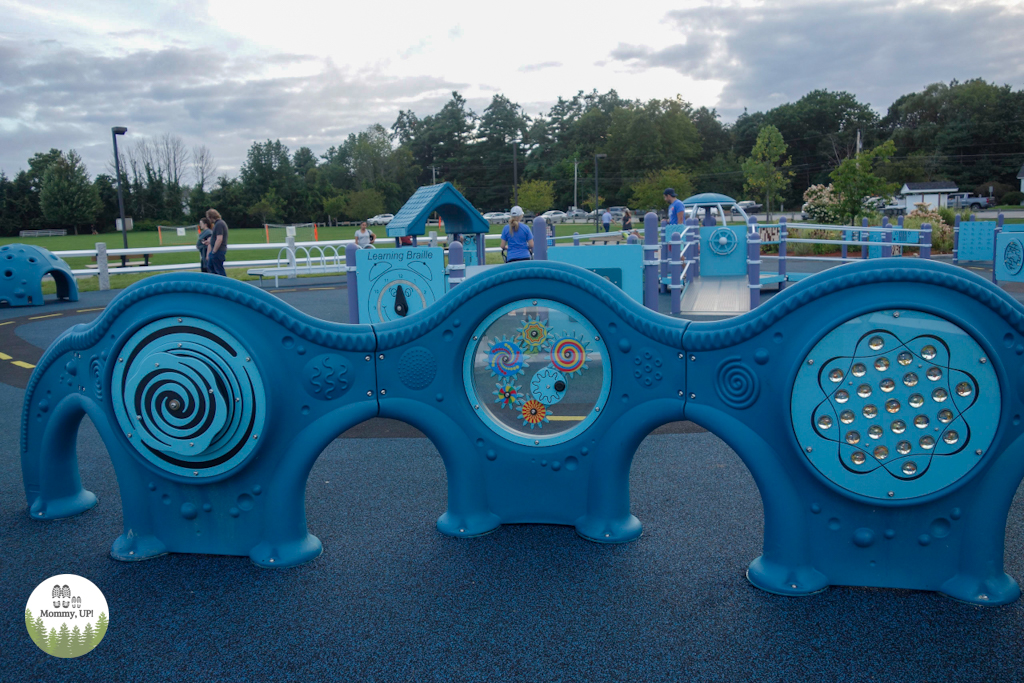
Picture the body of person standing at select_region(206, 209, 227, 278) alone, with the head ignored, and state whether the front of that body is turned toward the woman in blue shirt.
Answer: no

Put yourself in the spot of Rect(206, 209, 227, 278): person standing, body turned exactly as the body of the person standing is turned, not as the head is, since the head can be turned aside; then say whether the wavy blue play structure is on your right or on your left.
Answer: on your left

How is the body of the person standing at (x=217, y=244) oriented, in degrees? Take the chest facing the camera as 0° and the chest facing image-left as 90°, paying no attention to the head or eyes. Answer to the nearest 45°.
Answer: approximately 90°

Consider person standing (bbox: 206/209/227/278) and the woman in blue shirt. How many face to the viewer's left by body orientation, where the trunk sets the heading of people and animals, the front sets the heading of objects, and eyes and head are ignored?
1

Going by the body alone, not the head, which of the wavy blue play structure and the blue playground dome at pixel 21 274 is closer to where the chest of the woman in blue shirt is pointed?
the blue playground dome

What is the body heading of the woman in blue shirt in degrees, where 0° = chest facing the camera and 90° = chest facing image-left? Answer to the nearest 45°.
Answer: approximately 180°

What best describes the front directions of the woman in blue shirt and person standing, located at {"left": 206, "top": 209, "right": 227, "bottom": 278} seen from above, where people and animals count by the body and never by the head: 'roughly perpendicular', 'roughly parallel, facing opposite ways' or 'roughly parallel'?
roughly perpendicular

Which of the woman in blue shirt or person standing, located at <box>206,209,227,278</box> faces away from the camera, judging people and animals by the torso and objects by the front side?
the woman in blue shirt

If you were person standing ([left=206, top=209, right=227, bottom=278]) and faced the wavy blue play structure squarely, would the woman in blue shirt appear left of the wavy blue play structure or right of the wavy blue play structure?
left

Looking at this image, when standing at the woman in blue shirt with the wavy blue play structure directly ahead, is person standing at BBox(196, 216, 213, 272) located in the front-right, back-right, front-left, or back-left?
back-right

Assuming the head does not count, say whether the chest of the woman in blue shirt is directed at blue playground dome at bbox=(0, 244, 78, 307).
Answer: no

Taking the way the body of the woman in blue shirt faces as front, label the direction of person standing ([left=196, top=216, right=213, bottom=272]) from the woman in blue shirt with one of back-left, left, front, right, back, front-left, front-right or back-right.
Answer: front-left

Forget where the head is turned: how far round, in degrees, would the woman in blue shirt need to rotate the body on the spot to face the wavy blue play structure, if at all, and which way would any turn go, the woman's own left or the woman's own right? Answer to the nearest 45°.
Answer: approximately 180°
